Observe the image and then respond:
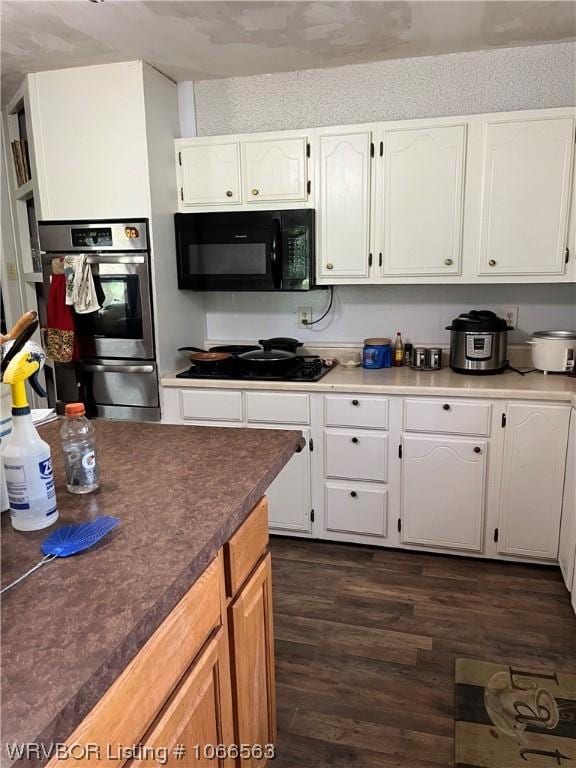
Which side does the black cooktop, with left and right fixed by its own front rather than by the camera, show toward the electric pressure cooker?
left

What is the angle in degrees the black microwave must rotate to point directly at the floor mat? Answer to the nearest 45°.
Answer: approximately 45° to its left

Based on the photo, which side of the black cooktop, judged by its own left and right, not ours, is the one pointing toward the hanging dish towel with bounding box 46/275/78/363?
right

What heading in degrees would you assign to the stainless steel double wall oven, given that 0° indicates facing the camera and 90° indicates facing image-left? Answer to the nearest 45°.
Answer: approximately 0°

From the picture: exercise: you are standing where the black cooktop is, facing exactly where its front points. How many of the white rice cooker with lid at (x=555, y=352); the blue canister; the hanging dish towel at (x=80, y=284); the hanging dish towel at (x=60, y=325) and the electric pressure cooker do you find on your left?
3

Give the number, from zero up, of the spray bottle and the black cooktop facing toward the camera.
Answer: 1

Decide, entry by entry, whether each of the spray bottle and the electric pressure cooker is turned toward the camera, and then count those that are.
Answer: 1
